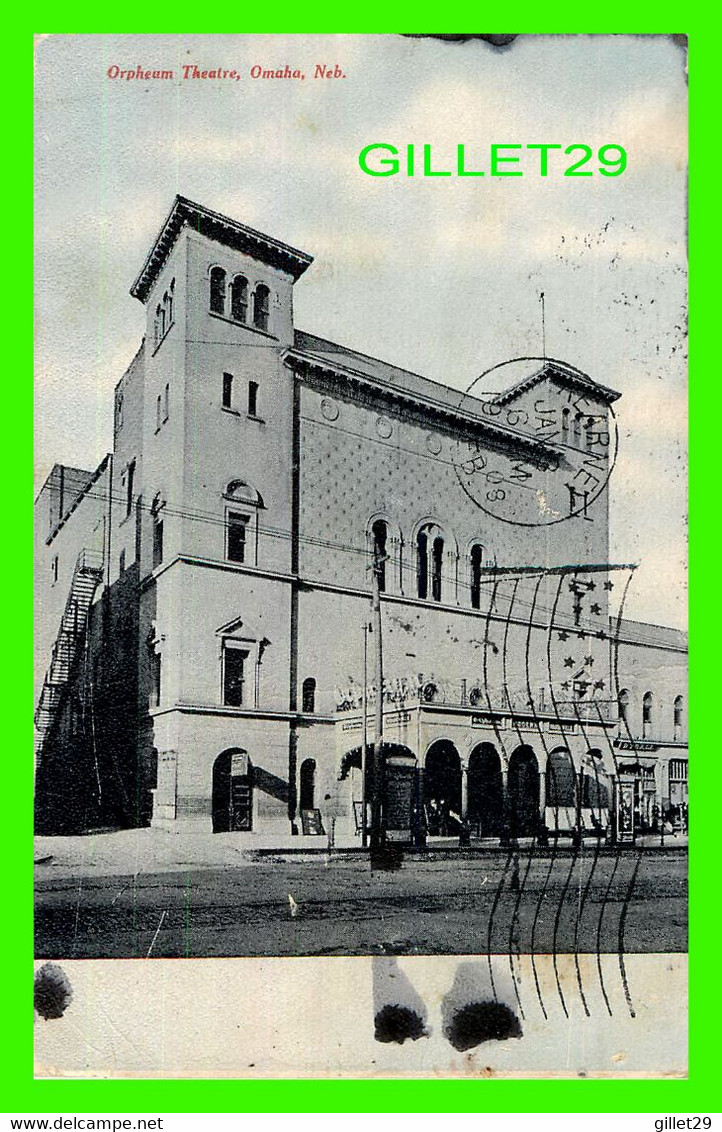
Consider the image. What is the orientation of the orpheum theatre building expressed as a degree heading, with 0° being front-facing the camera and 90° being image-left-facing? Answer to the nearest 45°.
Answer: approximately 315°
